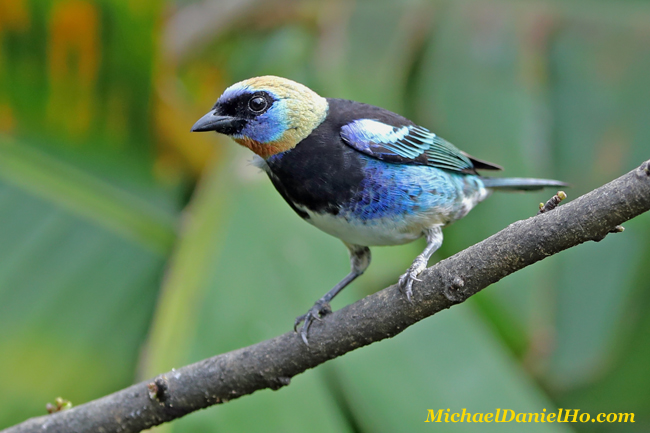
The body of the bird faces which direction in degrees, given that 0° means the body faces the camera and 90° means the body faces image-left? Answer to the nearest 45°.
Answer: approximately 90°
